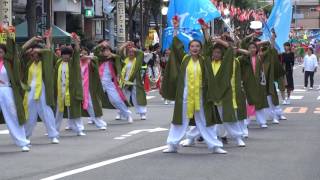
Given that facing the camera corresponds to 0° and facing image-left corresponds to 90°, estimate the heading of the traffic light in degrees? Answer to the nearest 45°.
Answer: approximately 0°

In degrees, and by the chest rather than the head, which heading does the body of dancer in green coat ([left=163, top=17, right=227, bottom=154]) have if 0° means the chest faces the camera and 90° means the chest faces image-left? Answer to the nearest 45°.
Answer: approximately 0°

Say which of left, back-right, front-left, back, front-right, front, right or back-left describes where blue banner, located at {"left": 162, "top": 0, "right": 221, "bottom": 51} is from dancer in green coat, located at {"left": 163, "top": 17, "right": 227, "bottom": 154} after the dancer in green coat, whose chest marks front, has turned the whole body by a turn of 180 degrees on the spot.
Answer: front

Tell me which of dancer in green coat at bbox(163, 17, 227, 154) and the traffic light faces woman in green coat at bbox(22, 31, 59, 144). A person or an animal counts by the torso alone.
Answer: the traffic light

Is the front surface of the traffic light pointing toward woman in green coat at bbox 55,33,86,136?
yes

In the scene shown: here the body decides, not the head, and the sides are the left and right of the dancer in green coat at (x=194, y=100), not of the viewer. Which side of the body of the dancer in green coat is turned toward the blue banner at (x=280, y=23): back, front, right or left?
back

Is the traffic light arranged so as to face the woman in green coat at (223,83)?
yes

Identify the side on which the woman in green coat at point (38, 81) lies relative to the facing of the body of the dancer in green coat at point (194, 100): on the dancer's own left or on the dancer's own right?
on the dancer's own right

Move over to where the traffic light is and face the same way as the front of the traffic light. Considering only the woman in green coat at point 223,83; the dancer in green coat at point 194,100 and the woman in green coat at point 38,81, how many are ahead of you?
3

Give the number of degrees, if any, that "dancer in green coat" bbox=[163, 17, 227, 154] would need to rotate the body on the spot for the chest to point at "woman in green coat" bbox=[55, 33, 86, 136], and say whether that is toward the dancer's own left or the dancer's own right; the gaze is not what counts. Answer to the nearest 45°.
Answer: approximately 135° to the dancer's own right

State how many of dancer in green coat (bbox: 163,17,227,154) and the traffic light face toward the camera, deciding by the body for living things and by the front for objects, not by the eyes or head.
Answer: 2
